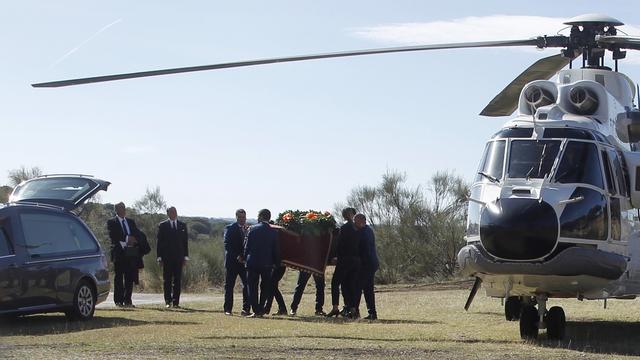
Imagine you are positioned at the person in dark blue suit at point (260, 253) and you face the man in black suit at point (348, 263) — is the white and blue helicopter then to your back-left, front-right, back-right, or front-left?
front-right

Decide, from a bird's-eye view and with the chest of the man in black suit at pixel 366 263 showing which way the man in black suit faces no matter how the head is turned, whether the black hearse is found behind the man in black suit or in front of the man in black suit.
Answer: in front

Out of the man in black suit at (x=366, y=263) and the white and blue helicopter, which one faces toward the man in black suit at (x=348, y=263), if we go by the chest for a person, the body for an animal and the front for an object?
the man in black suit at (x=366, y=263)

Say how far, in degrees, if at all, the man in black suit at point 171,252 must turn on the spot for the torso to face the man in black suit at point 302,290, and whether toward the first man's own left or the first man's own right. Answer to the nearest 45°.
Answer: approximately 45° to the first man's own left

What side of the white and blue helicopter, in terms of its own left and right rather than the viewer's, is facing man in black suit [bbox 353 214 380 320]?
right

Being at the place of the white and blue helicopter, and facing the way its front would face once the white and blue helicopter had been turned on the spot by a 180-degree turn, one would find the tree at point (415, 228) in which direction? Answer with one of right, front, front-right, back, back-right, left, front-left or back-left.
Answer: front-left

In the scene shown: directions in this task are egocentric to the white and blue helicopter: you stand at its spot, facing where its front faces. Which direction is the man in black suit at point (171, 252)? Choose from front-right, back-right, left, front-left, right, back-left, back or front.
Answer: right

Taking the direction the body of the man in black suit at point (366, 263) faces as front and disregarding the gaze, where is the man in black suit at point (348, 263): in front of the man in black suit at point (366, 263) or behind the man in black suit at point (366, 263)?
in front

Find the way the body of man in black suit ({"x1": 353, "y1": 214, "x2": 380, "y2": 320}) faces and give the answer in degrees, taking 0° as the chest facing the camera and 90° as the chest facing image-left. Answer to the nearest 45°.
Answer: approximately 90°

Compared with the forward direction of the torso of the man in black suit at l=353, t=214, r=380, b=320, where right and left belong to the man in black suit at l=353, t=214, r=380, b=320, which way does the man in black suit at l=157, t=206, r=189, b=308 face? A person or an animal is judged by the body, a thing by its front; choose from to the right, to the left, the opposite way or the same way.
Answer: to the left

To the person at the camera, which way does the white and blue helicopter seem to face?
facing the viewer and to the left of the viewer

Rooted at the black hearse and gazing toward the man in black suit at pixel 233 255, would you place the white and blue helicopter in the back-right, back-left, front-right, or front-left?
front-right

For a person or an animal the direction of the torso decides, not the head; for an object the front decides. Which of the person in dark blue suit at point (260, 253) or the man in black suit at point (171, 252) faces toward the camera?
the man in black suit at point (171, 252)

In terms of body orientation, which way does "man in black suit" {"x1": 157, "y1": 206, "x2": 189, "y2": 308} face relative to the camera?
toward the camera

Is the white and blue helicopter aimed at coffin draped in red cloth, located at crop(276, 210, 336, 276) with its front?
no
